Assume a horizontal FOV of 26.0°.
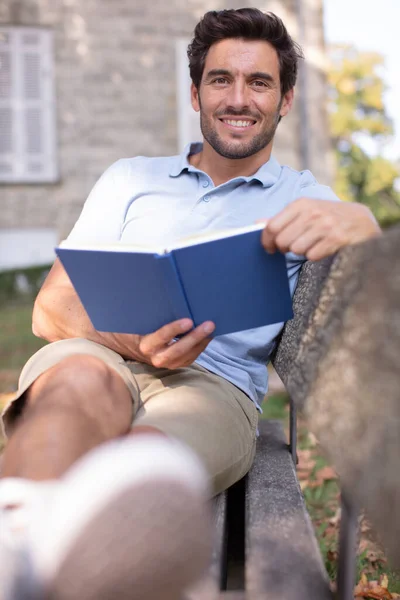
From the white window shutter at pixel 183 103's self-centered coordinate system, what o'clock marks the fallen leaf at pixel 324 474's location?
The fallen leaf is roughly at 12 o'clock from the white window shutter.

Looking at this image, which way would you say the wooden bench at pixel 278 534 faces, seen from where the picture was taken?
facing to the left of the viewer

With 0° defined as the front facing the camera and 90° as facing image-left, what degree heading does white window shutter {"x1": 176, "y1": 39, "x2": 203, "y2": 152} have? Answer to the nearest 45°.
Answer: approximately 0°

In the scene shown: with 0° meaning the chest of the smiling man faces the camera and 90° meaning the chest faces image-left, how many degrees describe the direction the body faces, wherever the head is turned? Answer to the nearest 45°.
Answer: approximately 0°

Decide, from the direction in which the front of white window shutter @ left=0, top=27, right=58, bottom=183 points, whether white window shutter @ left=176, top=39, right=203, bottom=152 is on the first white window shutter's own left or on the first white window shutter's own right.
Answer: on the first white window shutter's own left

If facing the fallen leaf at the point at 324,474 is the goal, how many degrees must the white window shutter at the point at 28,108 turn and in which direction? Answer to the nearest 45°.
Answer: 0° — it already faces it

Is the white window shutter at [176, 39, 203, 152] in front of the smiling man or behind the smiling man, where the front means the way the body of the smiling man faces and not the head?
behind
